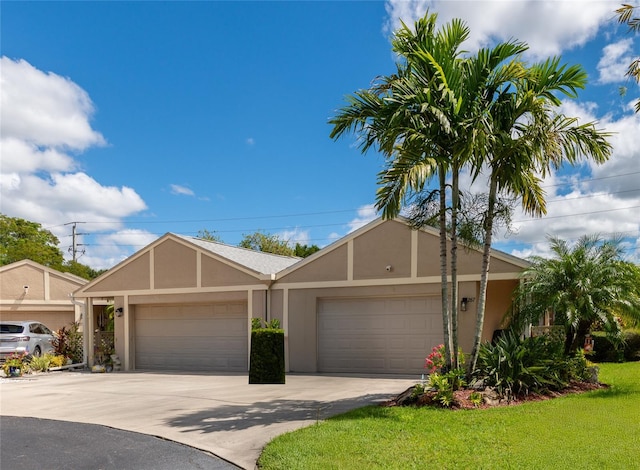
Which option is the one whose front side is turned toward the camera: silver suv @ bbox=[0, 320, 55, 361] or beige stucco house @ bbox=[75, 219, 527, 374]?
the beige stucco house

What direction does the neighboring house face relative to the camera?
toward the camera

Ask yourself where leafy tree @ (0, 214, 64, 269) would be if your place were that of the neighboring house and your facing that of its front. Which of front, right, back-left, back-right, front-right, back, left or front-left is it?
back

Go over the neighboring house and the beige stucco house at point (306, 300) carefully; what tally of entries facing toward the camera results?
2

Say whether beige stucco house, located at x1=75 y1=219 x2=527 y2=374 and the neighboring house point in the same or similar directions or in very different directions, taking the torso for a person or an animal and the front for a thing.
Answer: same or similar directions

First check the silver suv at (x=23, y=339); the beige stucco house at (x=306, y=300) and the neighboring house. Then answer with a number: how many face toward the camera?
2

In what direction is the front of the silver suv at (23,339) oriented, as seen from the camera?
facing away from the viewer and to the right of the viewer

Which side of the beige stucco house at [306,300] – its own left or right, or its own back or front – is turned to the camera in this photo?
front
